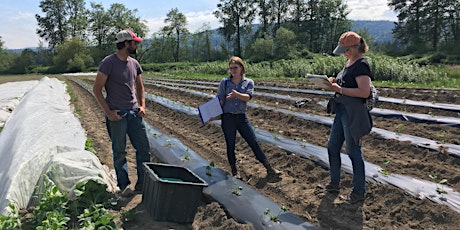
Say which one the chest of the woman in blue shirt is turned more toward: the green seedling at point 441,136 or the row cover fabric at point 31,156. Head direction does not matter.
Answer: the row cover fabric

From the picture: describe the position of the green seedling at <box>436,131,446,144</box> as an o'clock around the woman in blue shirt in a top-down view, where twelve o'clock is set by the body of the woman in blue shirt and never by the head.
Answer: The green seedling is roughly at 8 o'clock from the woman in blue shirt.

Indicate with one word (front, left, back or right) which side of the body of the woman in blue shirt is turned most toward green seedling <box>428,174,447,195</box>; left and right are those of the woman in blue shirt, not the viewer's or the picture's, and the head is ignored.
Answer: left

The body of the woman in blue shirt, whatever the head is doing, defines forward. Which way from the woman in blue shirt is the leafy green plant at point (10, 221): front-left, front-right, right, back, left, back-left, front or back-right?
front-right

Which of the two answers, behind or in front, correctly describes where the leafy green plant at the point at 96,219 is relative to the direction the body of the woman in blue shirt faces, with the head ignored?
in front

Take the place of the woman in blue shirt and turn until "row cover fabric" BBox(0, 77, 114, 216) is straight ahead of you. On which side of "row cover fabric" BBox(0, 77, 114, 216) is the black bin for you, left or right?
left

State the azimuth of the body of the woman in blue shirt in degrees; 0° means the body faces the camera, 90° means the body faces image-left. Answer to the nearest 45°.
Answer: approximately 0°

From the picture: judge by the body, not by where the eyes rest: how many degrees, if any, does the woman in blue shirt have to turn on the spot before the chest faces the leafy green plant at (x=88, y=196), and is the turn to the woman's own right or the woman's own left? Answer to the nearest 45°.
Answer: approximately 45° to the woman's own right

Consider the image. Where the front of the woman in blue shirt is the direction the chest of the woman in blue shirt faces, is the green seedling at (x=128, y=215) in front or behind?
in front

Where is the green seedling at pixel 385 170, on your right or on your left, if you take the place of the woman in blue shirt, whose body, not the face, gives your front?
on your left
